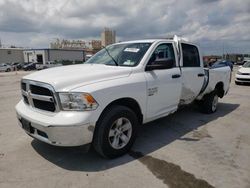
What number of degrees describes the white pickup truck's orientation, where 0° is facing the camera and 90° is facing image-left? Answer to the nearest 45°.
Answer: approximately 45°

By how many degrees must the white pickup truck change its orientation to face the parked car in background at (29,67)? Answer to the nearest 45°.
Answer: approximately 90° to its right

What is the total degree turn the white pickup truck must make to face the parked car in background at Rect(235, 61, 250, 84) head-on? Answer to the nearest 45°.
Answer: approximately 180°
